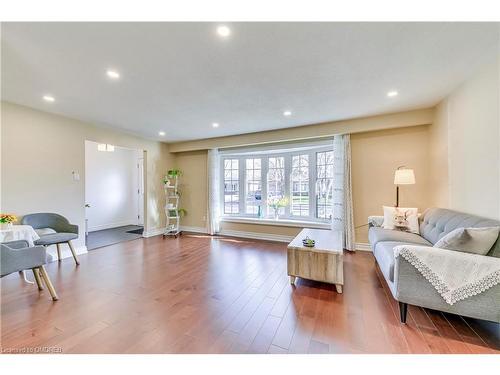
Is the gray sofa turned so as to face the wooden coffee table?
yes

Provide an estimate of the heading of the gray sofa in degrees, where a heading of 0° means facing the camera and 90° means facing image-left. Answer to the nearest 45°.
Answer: approximately 90°

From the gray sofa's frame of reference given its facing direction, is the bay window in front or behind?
in front

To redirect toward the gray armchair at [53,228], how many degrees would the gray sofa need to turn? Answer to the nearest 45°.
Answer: approximately 45° to its left

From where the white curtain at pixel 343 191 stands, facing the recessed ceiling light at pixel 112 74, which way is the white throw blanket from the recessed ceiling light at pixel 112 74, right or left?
left

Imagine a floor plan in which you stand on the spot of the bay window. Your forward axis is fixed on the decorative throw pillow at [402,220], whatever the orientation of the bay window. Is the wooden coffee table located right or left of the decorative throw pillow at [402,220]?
right
